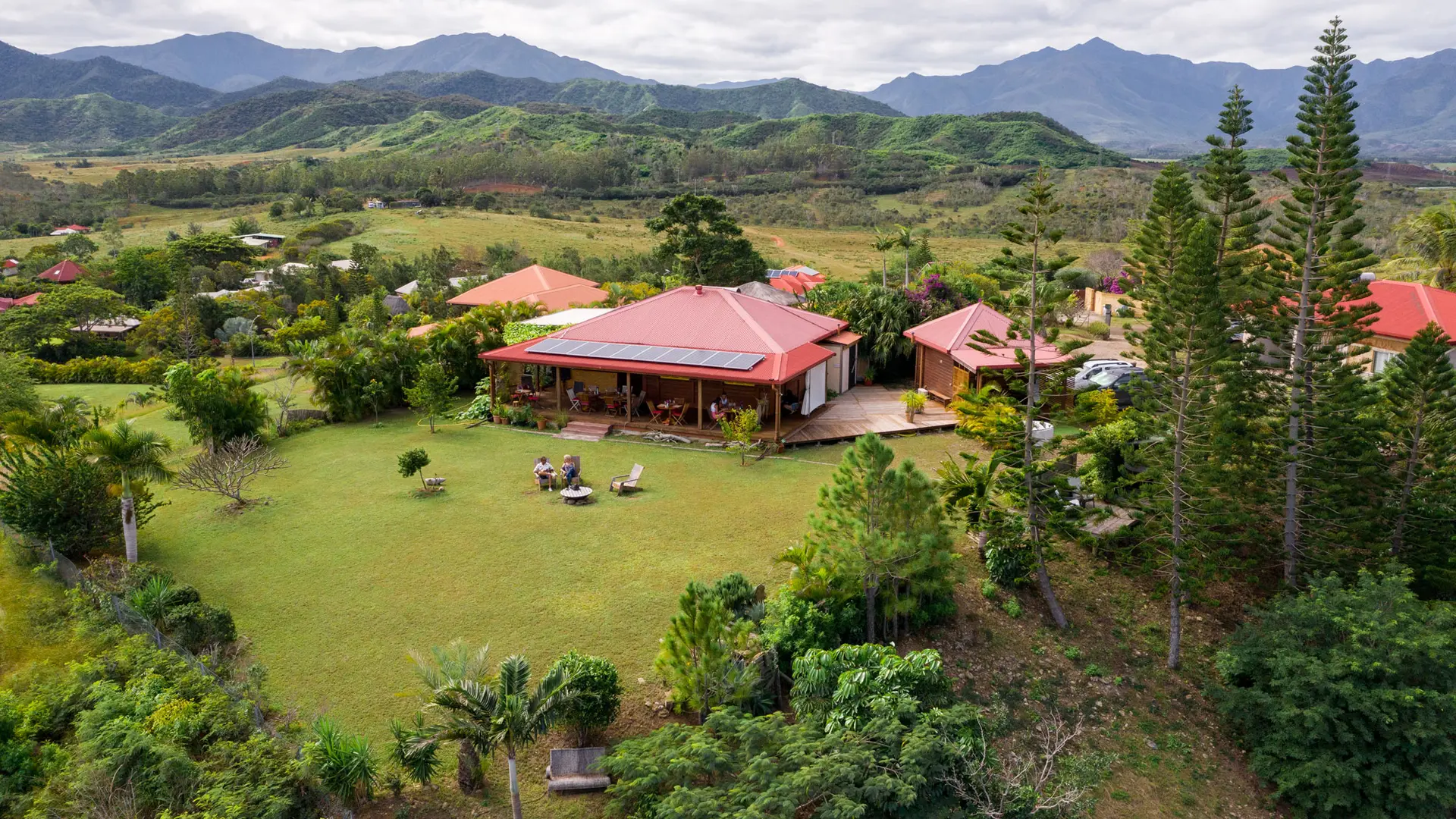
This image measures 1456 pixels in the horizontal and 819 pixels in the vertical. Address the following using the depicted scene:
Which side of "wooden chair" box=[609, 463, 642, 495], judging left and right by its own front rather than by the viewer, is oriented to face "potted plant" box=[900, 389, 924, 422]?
back

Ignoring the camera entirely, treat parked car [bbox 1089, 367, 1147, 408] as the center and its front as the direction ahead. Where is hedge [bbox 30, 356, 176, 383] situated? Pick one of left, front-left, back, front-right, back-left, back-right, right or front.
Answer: front-right

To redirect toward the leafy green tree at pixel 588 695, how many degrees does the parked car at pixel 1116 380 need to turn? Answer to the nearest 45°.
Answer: approximately 45° to its left

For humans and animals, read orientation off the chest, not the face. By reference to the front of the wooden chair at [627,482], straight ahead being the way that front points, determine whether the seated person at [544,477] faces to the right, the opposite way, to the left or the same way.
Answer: to the left

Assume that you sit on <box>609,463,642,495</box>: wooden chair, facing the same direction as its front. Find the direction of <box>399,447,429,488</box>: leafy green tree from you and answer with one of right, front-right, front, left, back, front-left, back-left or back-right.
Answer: front-right

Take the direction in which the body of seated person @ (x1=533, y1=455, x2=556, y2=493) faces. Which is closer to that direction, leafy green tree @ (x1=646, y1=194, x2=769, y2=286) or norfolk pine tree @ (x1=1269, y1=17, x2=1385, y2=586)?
the norfolk pine tree

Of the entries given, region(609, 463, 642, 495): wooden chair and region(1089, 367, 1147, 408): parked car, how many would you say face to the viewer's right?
0

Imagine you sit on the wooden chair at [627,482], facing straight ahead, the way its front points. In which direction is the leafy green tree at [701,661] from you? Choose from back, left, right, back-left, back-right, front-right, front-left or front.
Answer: front-left

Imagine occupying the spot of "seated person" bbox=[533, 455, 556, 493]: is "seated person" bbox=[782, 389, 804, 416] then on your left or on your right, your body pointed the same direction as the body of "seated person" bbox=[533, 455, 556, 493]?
on your left

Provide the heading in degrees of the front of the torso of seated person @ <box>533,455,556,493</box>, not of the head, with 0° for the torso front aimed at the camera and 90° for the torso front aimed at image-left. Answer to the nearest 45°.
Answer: approximately 315°

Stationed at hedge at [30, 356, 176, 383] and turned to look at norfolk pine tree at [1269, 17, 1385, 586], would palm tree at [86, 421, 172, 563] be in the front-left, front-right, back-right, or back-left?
front-right

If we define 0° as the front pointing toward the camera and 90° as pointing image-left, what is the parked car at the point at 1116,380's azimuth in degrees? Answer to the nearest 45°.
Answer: approximately 45°

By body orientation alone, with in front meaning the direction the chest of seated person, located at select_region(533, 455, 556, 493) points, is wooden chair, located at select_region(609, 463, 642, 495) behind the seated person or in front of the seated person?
in front

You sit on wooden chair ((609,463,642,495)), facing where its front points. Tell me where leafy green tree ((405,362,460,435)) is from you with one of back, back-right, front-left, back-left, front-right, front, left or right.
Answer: right

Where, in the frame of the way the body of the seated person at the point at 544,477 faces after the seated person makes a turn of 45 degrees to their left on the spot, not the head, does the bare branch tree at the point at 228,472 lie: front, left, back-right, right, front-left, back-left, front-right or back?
back
